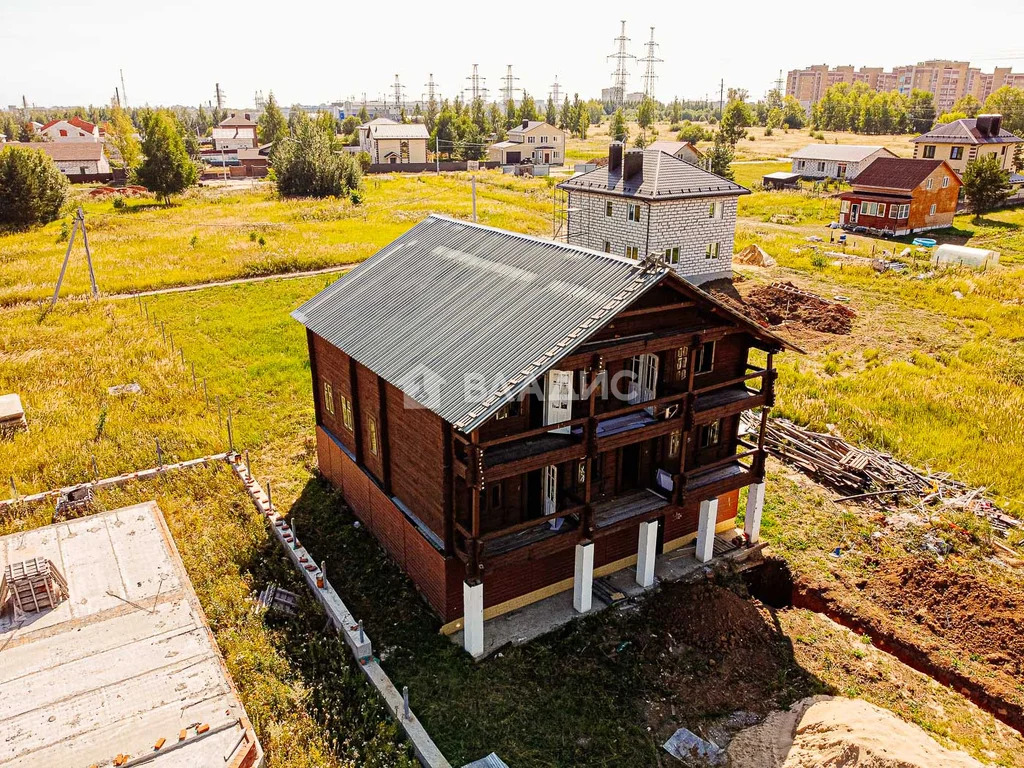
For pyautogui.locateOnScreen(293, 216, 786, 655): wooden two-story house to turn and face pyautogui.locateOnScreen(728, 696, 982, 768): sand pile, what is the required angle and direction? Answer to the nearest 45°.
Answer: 0° — it already faces it

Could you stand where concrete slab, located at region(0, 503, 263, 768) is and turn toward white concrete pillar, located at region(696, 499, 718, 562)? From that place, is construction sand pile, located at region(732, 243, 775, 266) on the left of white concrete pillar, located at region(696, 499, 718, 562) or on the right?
left

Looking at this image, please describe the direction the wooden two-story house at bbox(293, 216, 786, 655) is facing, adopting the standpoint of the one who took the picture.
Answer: facing the viewer and to the right of the viewer

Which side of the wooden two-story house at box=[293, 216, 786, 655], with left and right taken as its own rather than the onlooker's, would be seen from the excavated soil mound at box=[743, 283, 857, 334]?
left

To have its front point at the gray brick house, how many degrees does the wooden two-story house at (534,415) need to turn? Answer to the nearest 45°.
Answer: approximately 135° to its left

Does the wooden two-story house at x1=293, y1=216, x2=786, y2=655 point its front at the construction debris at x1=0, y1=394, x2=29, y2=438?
no

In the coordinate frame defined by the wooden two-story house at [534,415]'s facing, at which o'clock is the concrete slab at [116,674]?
The concrete slab is roughly at 3 o'clock from the wooden two-story house.

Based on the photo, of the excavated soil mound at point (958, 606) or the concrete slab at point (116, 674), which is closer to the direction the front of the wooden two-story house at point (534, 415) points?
the excavated soil mound

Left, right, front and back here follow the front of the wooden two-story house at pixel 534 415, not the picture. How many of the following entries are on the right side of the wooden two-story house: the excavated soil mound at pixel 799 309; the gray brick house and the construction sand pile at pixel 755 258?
0

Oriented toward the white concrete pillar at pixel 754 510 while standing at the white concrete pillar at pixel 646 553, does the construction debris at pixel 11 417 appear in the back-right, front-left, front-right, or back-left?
back-left

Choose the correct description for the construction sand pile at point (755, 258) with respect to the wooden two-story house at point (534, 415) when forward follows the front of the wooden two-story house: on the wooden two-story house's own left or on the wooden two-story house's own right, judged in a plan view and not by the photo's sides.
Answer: on the wooden two-story house's own left

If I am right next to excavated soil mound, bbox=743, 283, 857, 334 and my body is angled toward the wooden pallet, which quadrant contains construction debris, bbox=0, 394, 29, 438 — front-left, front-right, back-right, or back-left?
front-right

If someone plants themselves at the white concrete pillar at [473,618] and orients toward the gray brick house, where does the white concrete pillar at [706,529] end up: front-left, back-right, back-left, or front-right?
front-right
